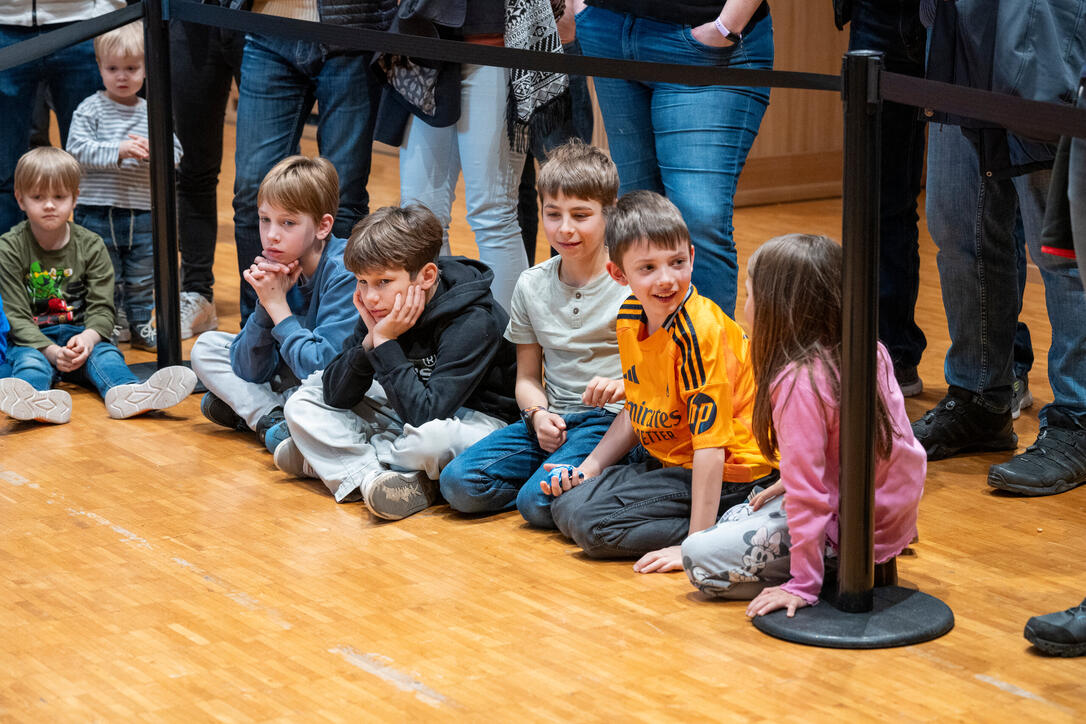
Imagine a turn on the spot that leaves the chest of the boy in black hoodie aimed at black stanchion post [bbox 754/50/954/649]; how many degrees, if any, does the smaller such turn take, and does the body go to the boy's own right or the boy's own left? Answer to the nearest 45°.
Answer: approximately 90° to the boy's own left

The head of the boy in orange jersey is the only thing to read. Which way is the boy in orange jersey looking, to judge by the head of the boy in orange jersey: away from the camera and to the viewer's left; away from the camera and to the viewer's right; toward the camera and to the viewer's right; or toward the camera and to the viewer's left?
toward the camera and to the viewer's right

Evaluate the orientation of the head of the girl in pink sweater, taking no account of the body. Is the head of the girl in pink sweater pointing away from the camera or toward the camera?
away from the camera

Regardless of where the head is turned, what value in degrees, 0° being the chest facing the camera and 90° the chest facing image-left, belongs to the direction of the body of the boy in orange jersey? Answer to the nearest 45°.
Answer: approximately 45°
